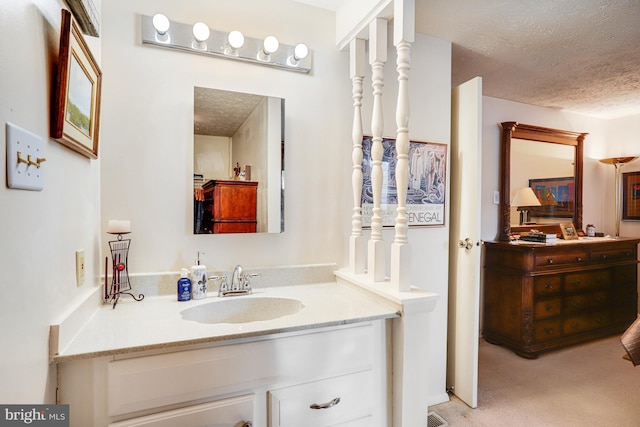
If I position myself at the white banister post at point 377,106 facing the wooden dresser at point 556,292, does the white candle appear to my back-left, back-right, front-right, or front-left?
back-left

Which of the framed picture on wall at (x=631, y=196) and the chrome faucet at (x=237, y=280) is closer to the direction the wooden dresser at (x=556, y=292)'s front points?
the chrome faucet

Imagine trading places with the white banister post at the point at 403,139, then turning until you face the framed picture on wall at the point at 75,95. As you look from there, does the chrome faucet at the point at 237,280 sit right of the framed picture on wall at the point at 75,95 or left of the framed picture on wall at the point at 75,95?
right

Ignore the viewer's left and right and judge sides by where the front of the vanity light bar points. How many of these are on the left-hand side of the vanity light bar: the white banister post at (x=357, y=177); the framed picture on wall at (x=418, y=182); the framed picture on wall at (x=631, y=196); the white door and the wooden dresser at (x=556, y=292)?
5

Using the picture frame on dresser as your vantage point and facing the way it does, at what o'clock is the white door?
The white door is roughly at 2 o'clock from the picture frame on dresser.

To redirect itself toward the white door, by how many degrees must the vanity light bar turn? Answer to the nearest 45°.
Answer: approximately 90° to its left
